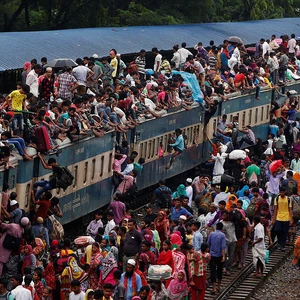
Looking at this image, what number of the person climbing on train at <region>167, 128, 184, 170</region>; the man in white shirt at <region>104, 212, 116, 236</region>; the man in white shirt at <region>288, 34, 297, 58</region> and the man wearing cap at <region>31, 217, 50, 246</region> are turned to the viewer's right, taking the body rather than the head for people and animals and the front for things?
0

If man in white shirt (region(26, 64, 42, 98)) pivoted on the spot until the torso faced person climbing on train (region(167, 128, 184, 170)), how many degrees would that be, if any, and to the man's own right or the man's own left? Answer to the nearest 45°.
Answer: approximately 45° to the man's own left
